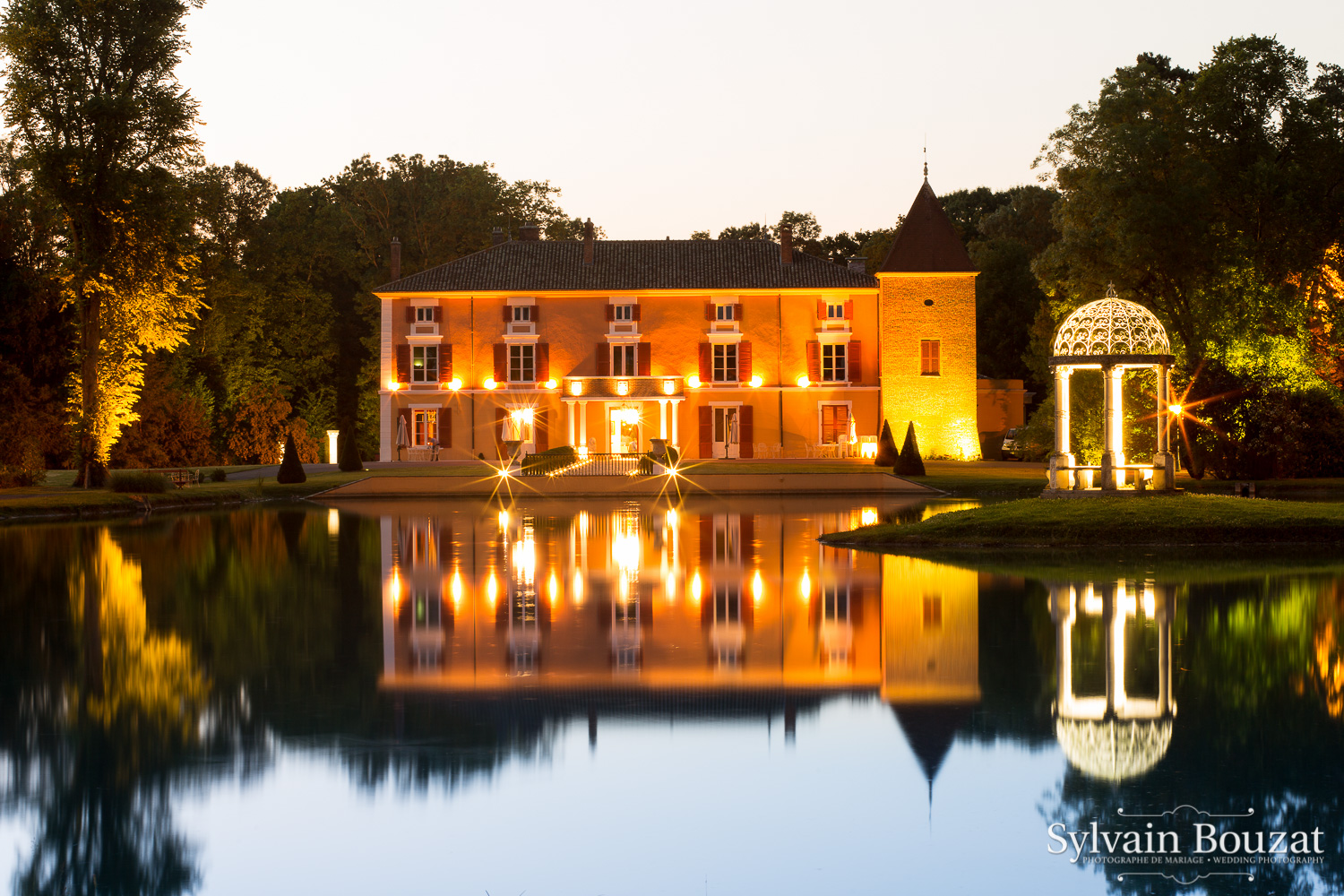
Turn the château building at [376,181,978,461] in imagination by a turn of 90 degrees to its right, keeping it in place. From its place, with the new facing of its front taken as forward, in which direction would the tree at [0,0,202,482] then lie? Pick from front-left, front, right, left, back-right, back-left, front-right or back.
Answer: front-left

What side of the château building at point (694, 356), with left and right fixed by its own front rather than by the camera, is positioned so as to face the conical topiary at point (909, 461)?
front

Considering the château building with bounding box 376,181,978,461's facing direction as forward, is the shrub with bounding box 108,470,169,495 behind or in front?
in front

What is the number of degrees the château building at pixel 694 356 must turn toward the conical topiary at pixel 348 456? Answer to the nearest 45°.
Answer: approximately 45° to its right

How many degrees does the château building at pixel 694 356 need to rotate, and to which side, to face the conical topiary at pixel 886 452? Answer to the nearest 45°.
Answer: approximately 45° to its left

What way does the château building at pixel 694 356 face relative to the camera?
toward the camera

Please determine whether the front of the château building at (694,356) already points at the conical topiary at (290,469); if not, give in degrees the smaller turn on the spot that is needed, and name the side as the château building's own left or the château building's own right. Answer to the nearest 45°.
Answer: approximately 45° to the château building's own right
